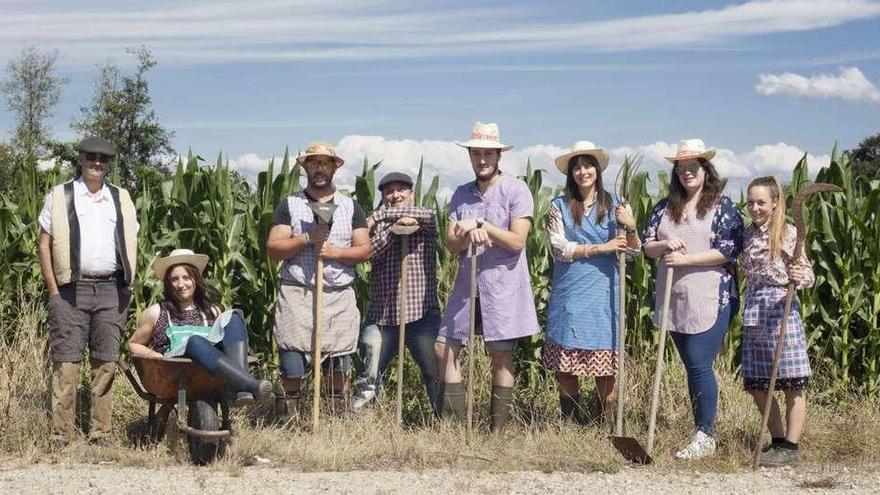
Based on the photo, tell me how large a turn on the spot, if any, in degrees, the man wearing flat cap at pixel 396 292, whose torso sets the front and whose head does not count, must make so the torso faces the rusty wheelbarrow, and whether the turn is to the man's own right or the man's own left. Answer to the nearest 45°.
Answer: approximately 45° to the man's own right

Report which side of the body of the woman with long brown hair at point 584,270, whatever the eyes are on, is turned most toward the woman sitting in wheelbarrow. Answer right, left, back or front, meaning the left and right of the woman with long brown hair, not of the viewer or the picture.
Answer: right

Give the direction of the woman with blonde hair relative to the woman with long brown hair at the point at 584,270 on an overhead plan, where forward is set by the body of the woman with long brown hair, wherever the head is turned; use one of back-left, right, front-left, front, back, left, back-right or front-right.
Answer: left

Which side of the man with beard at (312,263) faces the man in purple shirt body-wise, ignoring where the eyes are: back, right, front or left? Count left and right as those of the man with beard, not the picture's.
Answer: left

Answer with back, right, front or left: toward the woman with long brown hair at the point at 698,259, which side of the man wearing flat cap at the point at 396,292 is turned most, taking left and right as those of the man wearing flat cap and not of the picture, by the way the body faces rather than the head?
left

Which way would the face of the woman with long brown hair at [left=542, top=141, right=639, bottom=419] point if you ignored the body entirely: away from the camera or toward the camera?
toward the camera

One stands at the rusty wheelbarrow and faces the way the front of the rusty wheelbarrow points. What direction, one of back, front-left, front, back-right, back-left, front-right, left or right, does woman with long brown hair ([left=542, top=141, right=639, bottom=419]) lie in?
front-left

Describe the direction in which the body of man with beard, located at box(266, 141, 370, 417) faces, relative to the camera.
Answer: toward the camera

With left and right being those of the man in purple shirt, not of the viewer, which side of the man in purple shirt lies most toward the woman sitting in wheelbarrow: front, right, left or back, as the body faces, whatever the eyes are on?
right

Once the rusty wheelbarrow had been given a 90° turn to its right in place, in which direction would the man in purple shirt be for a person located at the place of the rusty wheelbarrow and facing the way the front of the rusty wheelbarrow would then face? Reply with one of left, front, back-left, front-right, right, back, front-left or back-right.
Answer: back-left

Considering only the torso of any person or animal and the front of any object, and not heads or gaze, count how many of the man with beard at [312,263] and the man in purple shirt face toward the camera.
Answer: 2

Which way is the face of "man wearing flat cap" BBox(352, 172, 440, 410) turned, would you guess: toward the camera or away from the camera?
toward the camera

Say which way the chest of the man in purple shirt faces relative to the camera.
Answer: toward the camera
